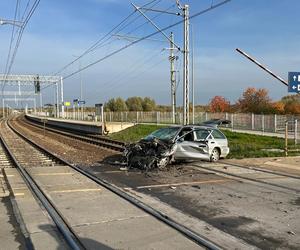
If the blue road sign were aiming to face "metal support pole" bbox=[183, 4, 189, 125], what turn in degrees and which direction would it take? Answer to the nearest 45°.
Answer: approximately 135° to its right

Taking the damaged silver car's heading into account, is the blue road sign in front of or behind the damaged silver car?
behind

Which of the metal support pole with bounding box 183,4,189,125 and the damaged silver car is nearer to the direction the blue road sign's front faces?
the damaged silver car

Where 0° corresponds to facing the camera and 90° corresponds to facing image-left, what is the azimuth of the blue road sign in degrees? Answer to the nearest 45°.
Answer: approximately 0°

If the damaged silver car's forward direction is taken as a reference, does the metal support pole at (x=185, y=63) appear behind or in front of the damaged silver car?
behind
